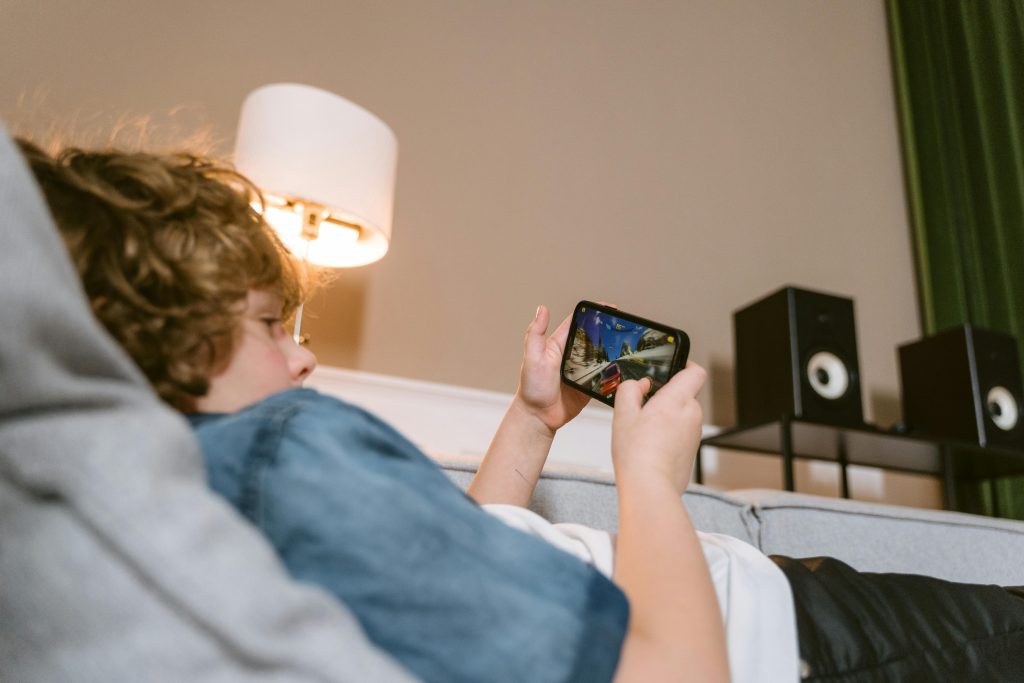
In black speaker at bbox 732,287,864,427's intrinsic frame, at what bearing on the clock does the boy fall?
The boy is roughly at 2 o'clock from the black speaker.

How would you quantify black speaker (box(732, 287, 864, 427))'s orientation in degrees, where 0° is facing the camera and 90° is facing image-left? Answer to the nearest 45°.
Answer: approximately 315°

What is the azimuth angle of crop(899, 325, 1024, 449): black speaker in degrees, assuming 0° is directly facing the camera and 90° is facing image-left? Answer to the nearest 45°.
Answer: approximately 315°

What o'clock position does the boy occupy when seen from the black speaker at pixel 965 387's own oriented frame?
The boy is roughly at 2 o'clock from the black speaker.

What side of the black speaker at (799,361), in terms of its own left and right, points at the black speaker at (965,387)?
left
